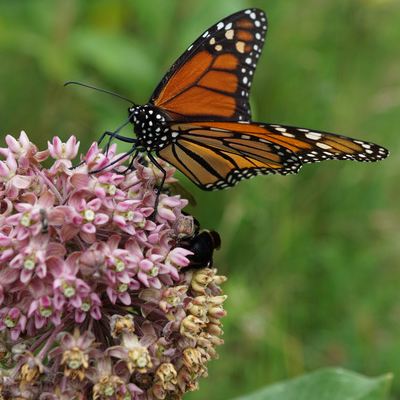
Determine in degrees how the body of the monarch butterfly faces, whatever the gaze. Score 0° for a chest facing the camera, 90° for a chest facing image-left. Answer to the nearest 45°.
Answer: approximately 90°
